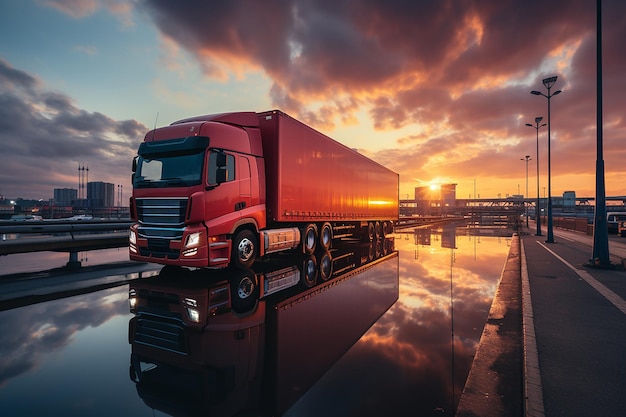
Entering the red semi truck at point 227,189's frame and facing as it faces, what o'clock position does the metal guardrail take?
The metal guardrail is roughly at 2 o'clock from the red semi truck.

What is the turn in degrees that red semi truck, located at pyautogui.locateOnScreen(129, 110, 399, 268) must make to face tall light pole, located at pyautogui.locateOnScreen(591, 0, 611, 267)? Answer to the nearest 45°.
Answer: approximately 135° to its left

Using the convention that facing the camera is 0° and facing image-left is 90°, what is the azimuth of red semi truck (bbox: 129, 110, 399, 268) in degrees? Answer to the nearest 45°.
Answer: approximately 45°

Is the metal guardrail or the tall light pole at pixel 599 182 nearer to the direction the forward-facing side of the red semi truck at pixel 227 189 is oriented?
the metal guardrail
